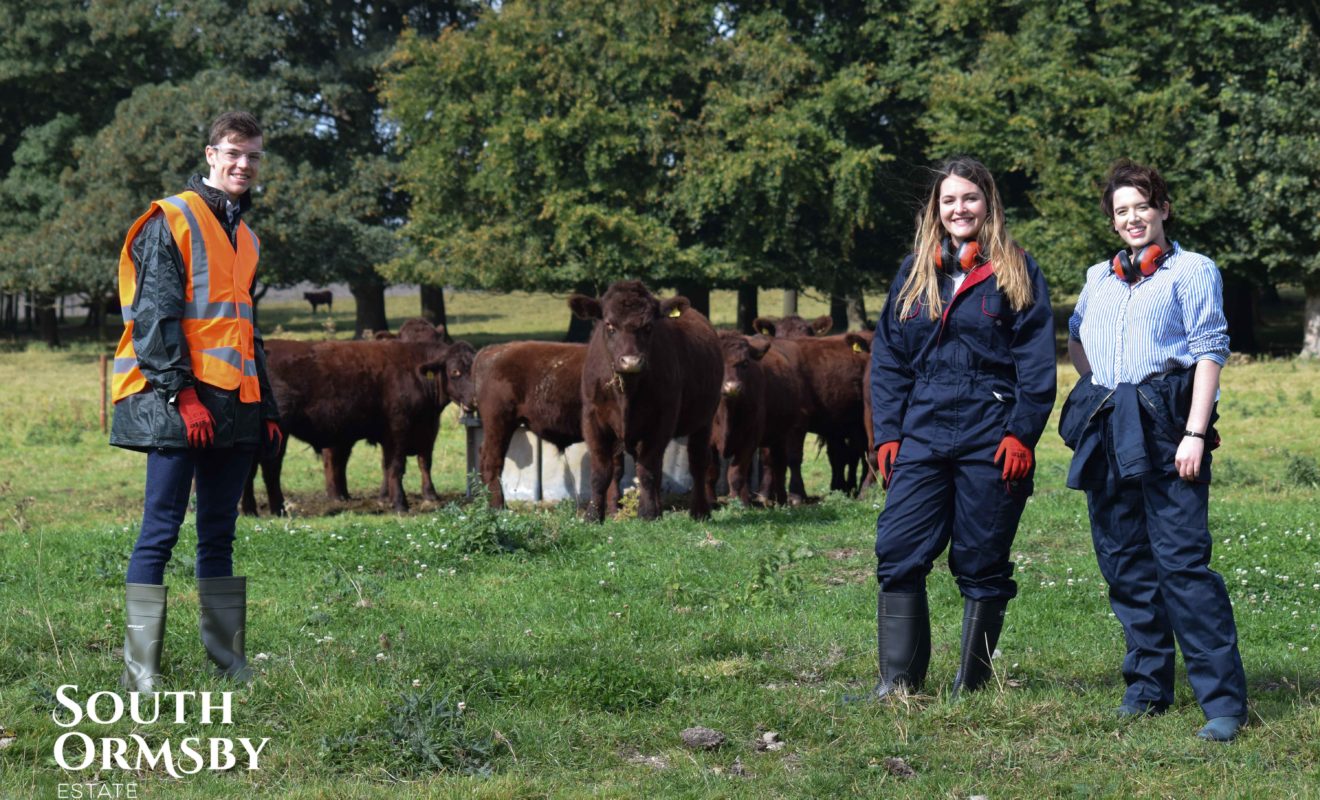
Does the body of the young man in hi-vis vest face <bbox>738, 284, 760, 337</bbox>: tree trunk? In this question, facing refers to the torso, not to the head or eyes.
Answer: no

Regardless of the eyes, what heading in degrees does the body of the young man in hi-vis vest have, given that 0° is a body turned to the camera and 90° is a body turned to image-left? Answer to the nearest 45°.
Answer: approximately 315°

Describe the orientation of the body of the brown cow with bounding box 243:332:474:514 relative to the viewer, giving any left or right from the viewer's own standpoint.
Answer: facing to the right of the viewer

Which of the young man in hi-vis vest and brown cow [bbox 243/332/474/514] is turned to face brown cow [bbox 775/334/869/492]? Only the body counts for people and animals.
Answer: brown cow [bbox 243/332/474/514]

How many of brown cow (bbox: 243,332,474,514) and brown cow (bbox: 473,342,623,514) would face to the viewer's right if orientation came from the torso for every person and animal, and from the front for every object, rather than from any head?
2

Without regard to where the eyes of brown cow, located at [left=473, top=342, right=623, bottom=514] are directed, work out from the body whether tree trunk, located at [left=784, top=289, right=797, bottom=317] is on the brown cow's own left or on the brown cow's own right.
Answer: on the brown cow's own left

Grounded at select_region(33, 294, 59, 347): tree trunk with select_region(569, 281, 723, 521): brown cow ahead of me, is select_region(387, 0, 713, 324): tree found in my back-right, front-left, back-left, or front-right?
front-left

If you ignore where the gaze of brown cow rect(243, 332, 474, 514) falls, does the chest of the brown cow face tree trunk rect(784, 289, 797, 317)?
no

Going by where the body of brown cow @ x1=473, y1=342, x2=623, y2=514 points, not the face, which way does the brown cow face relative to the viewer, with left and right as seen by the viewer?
facing to the right of the viewer

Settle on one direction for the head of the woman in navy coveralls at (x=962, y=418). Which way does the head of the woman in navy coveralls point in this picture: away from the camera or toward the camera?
toward the camera

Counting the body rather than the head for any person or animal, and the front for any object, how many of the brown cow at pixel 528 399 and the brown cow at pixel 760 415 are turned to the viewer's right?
1

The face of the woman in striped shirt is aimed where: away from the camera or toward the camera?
toward the camera

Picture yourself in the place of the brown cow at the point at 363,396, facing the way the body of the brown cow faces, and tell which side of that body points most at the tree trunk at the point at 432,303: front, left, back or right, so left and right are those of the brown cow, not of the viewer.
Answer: left

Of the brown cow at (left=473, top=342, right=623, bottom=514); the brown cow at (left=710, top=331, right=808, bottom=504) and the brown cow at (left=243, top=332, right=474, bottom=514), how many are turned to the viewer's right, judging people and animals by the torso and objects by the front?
2

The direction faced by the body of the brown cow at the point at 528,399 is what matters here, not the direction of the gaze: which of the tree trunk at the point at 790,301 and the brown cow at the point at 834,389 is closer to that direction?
the brown cow
